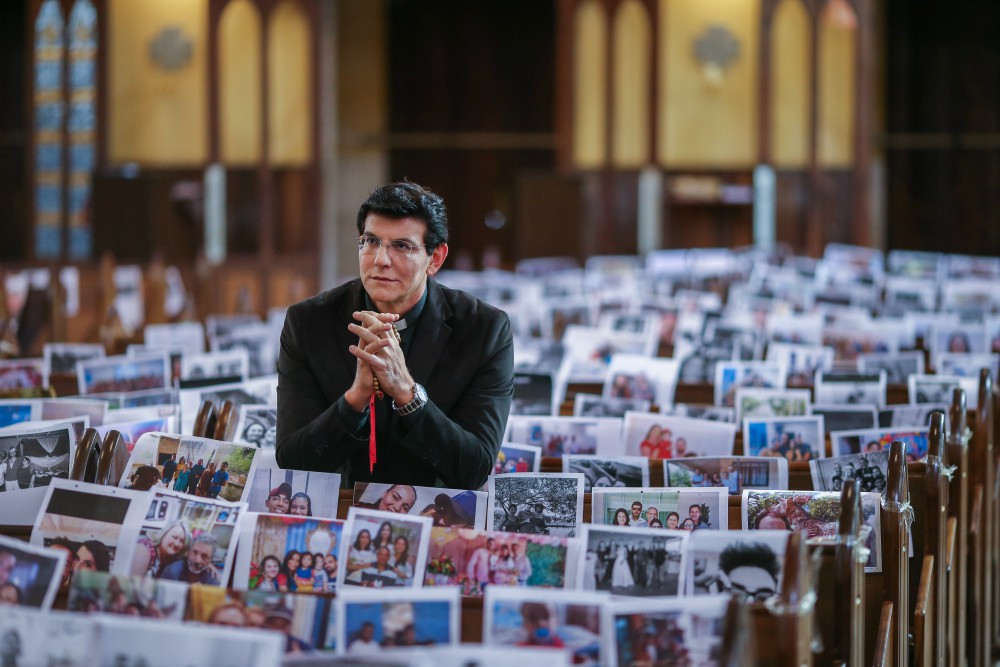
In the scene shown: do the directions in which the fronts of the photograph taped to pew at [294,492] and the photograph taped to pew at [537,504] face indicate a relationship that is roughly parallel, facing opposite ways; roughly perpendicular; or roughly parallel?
roughly parallel

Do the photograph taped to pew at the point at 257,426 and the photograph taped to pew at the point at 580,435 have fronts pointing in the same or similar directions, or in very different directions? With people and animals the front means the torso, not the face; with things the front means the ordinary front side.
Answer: same or similar directions

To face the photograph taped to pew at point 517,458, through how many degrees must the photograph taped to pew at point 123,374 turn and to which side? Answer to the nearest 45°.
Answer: approximately 45° to its left

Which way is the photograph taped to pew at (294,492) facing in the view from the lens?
facing the viewer

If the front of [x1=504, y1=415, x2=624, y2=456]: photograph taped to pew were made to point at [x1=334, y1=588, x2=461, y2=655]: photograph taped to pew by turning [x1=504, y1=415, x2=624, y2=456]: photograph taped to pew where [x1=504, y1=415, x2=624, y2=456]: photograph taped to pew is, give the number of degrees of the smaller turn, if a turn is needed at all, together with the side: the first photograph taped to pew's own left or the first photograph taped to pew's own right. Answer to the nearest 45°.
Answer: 0° — it already faces it

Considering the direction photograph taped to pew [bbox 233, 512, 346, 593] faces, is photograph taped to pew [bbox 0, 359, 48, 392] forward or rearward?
rearward

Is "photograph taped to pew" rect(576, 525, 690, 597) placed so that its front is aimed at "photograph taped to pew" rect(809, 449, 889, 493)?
no

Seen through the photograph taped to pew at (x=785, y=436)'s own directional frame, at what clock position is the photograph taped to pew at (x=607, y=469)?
the photograph taped to pew at (x=607, y=469) is roughly at 1 o'clock from the photograph taped to pew at (x=785, y=436).

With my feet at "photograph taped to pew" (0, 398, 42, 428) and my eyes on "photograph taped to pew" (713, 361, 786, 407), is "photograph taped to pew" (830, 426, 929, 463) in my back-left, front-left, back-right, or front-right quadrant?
front-right

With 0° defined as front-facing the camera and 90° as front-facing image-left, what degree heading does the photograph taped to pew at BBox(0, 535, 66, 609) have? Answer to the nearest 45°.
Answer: approximately 0°

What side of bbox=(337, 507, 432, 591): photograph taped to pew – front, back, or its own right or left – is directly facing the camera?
front

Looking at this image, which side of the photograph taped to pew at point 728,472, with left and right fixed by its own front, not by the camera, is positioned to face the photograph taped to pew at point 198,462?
right

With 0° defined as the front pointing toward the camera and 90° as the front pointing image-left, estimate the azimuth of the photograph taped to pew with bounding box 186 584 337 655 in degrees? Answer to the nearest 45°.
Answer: approximately 0°

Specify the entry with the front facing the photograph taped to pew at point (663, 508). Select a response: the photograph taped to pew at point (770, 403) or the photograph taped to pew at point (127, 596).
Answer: the photograph taped to pew at point (770, 403)

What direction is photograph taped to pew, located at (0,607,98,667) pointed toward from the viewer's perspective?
toward the camera

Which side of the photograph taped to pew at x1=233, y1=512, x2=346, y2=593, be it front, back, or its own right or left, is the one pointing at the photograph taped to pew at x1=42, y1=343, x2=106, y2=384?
back

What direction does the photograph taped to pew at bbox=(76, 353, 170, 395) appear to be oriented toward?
toward the camera

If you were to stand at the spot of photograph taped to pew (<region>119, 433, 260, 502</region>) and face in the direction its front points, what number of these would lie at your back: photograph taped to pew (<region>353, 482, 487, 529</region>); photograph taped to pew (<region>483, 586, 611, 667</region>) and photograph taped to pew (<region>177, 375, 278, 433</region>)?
1
